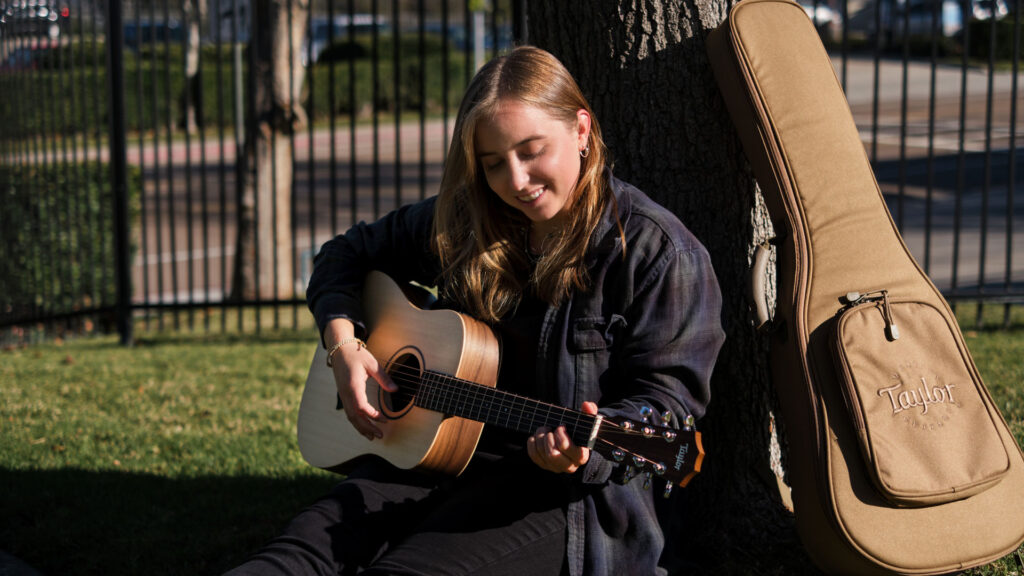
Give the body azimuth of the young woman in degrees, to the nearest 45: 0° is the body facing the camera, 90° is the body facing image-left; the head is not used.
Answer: approximately 45°

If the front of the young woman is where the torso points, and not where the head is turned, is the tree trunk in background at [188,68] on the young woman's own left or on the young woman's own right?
on the young woman's own right

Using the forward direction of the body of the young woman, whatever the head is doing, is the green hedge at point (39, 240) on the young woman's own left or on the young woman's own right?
on the young woman's own right
